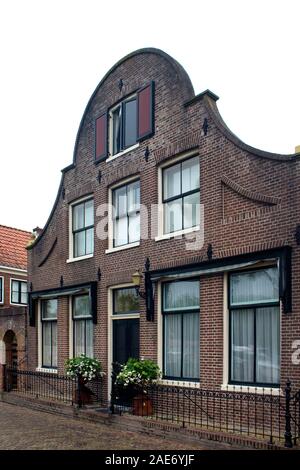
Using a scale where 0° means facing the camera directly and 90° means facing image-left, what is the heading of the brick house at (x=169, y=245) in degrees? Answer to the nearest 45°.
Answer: approximately 45°

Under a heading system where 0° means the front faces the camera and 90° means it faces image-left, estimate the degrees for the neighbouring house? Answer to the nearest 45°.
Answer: approximately 0°

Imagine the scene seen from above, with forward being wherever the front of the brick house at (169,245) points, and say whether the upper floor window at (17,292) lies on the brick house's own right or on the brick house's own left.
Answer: on the brick house's own right
